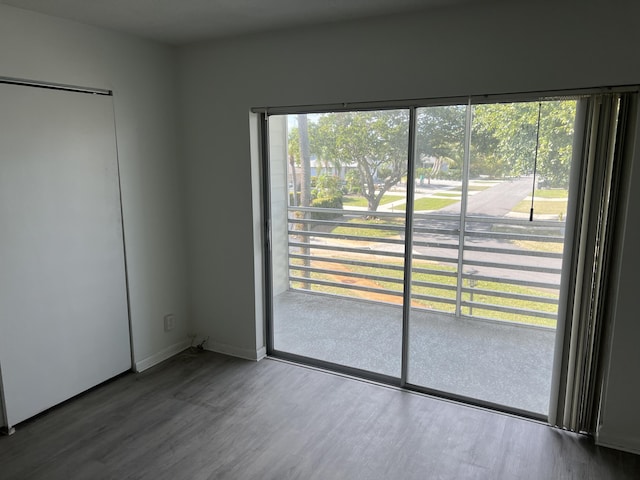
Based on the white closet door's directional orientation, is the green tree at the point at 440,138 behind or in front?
in front

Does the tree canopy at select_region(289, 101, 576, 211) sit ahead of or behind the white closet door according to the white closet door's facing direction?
ahead

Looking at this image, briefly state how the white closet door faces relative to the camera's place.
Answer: facing the viewer and to the right of the viewer

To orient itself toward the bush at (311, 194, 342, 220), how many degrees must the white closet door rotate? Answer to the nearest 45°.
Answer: approximately 45° to its left
